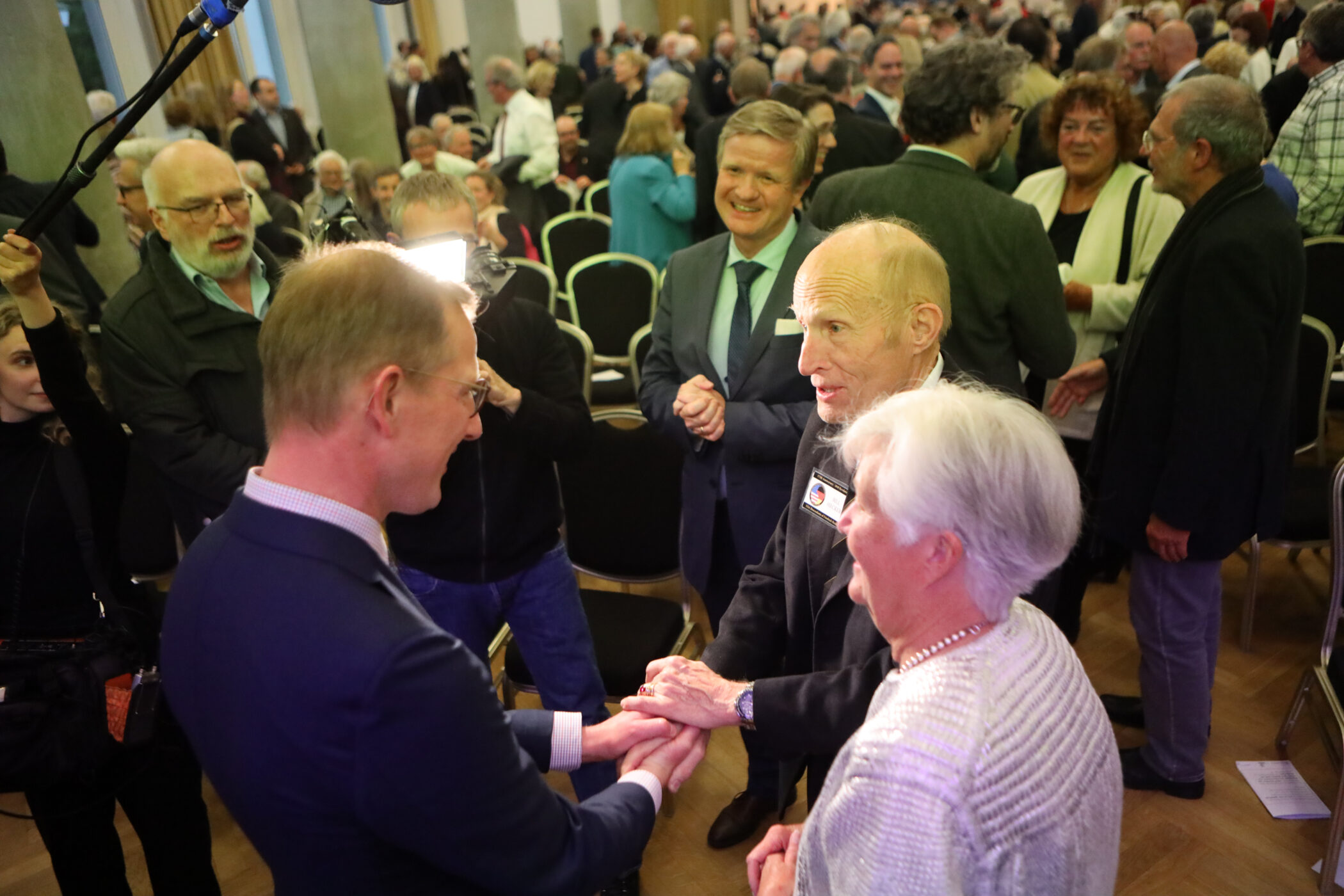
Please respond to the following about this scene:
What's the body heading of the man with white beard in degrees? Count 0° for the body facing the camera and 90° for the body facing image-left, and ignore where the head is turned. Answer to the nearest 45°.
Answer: approximately 315°

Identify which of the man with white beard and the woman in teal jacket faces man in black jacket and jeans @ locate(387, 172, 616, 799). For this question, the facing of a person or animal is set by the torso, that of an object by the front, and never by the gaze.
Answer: the man with white beard

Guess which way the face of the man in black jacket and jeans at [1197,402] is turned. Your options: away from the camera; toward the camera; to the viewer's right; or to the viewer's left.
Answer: to the viewer's left

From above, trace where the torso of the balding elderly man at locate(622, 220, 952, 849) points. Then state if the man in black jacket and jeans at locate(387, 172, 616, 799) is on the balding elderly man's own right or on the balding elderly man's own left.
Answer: on the balding elderly man's own right

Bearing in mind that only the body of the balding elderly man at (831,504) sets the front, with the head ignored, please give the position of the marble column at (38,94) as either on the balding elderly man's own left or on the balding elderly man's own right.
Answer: on the balding elderly man's own right

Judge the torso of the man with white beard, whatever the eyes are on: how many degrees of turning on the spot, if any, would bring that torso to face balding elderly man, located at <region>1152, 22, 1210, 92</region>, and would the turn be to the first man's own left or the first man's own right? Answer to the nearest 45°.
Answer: approximately 45° to the first man's own left

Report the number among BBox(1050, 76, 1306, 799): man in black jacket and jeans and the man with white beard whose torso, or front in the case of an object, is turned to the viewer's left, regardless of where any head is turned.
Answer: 1

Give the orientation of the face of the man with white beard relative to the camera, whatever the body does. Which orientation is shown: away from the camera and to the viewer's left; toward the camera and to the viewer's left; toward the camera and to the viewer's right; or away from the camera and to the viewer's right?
toward the camera and to the viewer's right

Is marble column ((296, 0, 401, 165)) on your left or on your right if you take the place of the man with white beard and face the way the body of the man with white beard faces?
on your left

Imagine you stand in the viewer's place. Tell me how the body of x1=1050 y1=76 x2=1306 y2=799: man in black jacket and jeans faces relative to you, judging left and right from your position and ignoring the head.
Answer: facing to the left of the viewer
